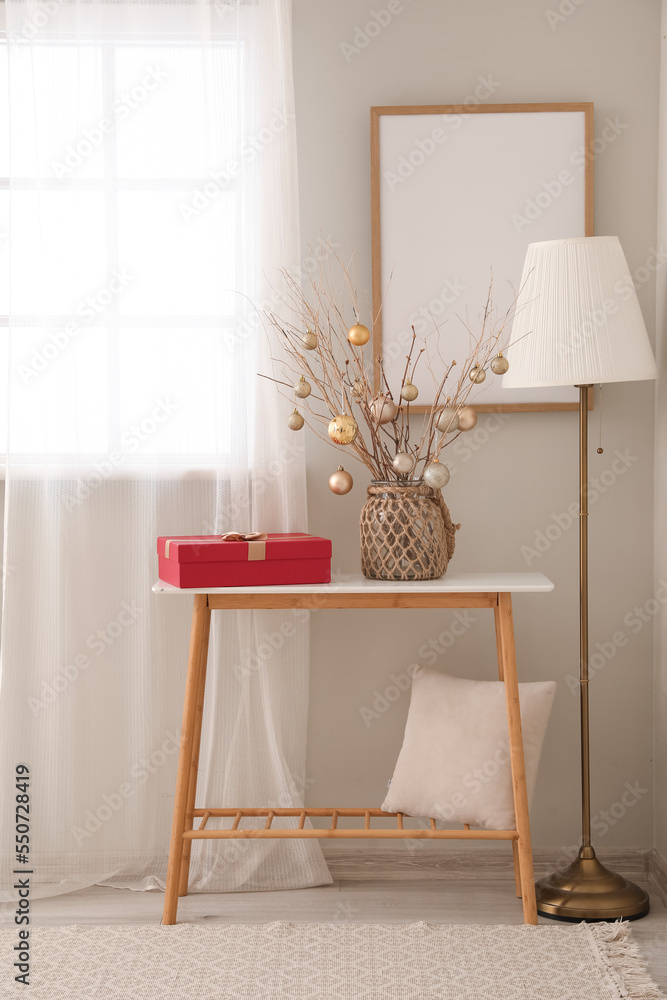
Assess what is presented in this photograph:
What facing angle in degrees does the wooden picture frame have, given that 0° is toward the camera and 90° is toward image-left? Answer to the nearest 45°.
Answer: approximately 0°

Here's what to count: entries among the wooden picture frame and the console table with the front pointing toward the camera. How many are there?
2

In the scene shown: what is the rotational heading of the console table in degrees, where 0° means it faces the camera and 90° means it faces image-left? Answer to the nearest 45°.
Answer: approximately 0°
